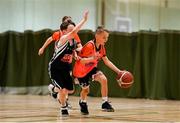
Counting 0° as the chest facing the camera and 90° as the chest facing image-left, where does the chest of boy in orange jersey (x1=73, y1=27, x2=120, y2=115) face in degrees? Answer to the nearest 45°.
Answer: approximately 315°

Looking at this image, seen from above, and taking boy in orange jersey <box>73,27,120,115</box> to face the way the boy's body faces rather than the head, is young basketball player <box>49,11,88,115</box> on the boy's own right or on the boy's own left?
on the boy's own right
